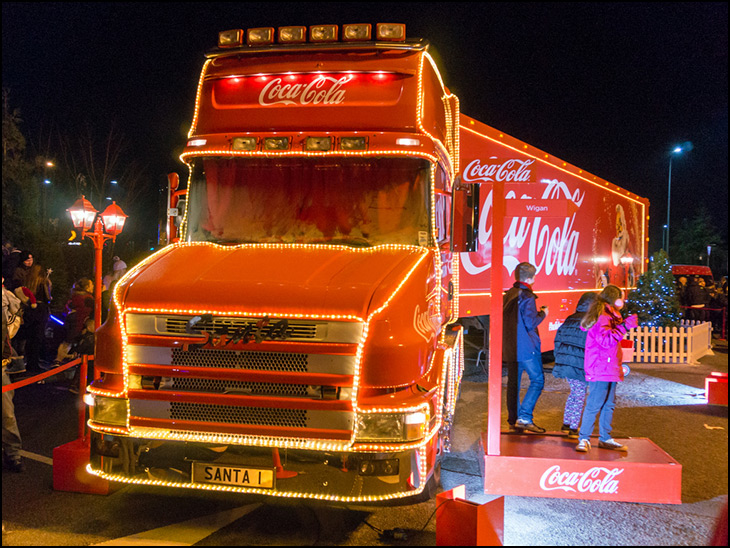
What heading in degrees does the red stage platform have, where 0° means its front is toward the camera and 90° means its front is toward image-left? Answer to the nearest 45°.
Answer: approximately 0°

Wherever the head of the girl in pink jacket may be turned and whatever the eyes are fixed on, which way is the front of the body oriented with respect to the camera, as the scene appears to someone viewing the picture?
to the viewer's right

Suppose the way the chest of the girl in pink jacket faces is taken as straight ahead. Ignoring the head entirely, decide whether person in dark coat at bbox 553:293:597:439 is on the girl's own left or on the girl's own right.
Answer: on the girl's own left

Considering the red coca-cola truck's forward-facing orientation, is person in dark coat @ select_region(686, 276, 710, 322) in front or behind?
behind

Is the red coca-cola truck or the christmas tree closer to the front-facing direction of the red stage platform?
the red coca-cola truck

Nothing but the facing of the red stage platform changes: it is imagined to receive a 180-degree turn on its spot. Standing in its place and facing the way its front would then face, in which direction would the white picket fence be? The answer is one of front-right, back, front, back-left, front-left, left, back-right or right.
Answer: front

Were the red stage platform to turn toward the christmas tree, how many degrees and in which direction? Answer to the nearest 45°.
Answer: approximately 180°

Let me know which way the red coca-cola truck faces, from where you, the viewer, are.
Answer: facing the viewer and to the left of the viewer

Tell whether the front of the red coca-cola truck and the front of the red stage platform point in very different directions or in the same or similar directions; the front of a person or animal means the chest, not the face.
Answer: same or similar directions
